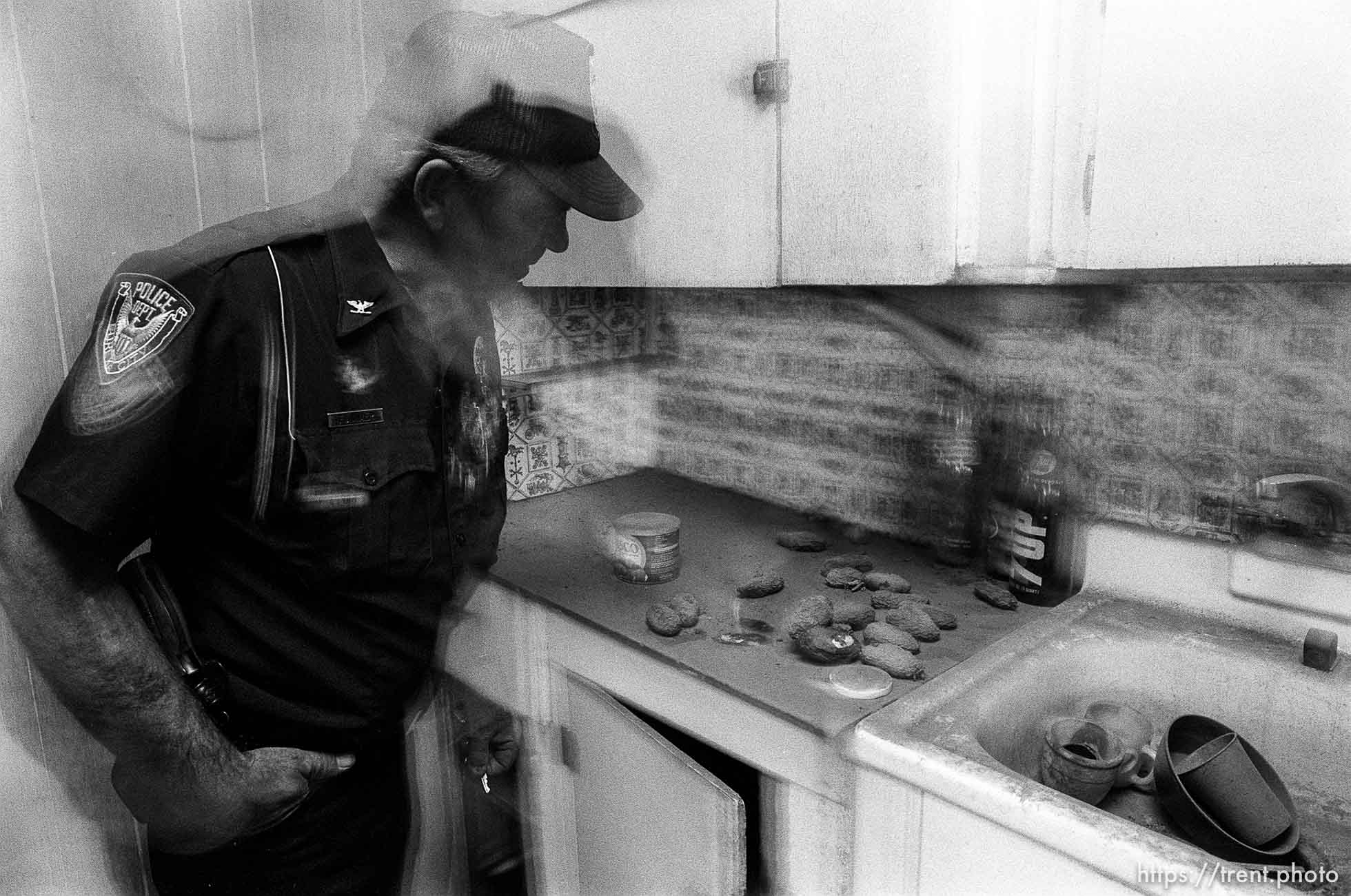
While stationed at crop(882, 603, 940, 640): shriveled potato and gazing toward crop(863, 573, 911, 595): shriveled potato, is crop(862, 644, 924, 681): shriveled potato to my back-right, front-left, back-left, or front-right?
back-left

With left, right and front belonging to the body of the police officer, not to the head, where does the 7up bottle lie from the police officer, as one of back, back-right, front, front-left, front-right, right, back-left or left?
front-left

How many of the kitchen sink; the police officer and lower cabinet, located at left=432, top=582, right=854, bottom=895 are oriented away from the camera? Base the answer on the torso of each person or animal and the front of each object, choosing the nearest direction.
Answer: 0

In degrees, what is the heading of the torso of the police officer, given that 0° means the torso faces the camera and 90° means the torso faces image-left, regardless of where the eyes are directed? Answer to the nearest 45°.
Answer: approximately 315°

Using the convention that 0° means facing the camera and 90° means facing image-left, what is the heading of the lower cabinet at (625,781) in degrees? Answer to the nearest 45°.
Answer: approximately 45°

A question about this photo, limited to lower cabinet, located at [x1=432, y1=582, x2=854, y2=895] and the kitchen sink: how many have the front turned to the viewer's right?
0

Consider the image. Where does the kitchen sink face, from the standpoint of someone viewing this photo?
facing the viewer and to the left of the viewer

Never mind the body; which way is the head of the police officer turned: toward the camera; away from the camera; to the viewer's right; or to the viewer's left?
to the viewer's right
